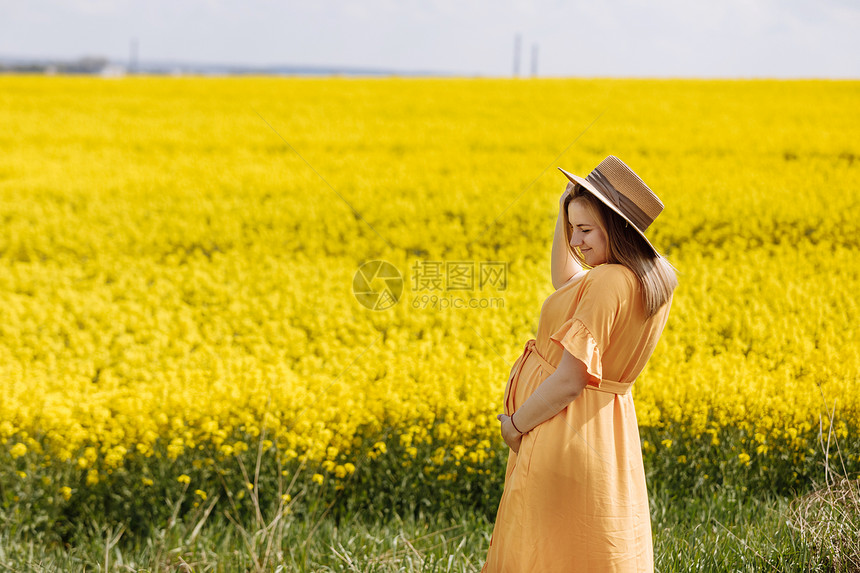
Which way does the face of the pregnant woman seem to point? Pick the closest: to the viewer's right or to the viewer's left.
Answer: to the viewer's left

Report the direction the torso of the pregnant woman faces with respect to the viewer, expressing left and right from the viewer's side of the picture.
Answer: facing to the left of the viewer
